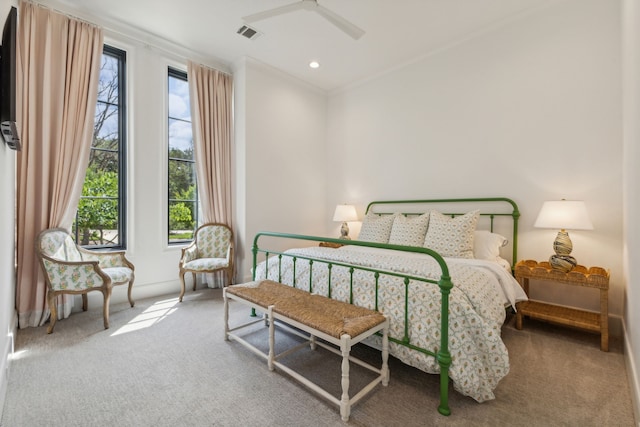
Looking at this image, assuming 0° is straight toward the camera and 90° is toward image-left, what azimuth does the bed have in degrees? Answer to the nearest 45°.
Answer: approximately 45°

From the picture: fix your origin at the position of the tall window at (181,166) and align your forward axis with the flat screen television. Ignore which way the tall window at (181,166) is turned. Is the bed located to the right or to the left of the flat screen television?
left

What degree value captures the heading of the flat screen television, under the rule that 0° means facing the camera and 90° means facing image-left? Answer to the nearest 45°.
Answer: approximately 270°

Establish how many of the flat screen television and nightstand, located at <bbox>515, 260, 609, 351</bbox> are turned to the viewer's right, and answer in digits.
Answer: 1

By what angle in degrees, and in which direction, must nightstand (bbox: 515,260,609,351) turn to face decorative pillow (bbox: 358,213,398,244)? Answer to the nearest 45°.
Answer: approximately 45° to its right
